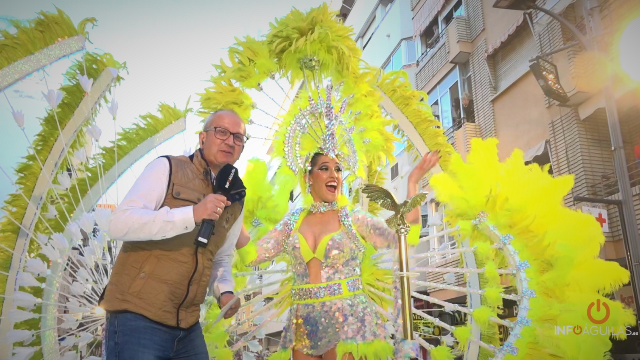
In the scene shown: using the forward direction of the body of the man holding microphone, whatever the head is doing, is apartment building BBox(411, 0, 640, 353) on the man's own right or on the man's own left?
on the man's own left

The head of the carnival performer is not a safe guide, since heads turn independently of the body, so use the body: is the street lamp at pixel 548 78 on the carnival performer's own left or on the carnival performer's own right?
on the carnival performer's own left

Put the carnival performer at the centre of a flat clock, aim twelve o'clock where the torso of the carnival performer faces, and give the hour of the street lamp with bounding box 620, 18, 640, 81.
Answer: The street lamp is roughly at 8 o'clock from the carnival performer.

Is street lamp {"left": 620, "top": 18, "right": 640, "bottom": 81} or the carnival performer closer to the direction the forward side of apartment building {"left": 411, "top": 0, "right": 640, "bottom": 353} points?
the carnival performer

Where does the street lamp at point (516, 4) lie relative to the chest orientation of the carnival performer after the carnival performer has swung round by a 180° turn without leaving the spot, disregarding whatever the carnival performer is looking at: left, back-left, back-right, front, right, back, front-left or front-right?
front-right

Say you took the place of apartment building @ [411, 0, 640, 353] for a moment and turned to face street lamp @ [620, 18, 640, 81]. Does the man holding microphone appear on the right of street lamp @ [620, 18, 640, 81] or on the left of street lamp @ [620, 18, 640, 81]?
right

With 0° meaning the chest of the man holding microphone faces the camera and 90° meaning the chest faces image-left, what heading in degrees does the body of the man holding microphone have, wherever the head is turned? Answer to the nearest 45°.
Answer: approximately 315°
